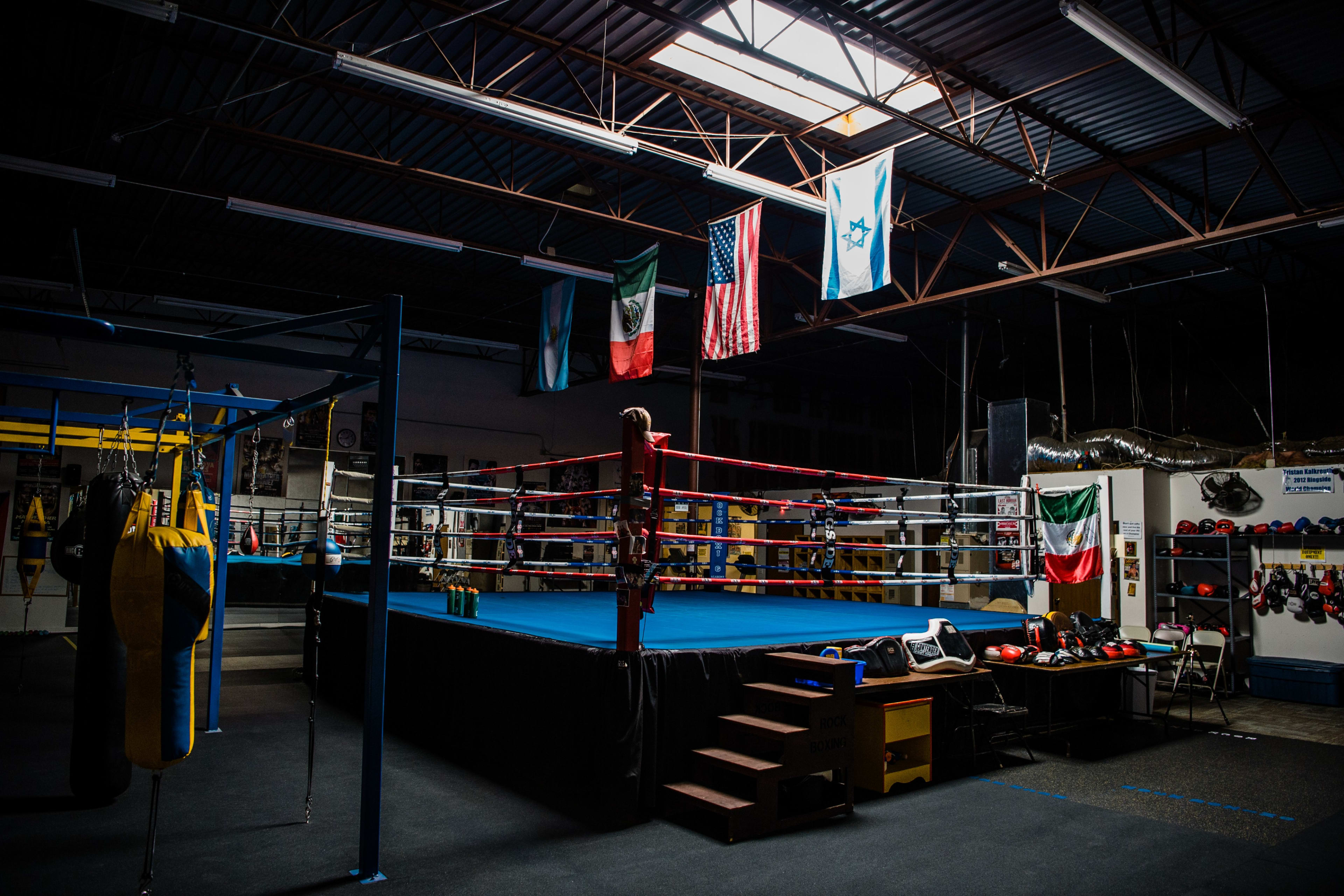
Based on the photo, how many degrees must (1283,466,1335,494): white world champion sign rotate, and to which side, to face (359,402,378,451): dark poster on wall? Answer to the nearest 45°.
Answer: approximately 90° to its right

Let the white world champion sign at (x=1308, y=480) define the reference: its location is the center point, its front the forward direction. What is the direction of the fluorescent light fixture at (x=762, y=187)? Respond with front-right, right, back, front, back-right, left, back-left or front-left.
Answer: front-right

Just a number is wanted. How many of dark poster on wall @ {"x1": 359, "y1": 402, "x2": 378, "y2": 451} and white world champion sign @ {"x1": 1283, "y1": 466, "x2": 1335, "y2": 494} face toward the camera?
2

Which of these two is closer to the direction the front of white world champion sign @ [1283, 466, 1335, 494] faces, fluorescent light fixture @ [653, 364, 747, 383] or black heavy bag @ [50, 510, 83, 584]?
the black heavy bag

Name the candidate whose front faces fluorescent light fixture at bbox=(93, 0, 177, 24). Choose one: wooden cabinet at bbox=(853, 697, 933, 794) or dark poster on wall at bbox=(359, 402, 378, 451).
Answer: the dark poster on wall

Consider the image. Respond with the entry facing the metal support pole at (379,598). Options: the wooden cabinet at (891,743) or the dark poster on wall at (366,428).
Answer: the dark poster on wall

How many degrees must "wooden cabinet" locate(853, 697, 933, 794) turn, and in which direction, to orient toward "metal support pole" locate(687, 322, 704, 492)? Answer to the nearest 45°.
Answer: approximately 135° to its left

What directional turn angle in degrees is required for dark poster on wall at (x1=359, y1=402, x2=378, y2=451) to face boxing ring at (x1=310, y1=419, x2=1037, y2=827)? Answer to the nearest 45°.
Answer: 0° — it already faces it

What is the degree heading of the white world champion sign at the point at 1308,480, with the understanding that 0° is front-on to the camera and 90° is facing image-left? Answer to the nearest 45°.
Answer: approximately 0°
